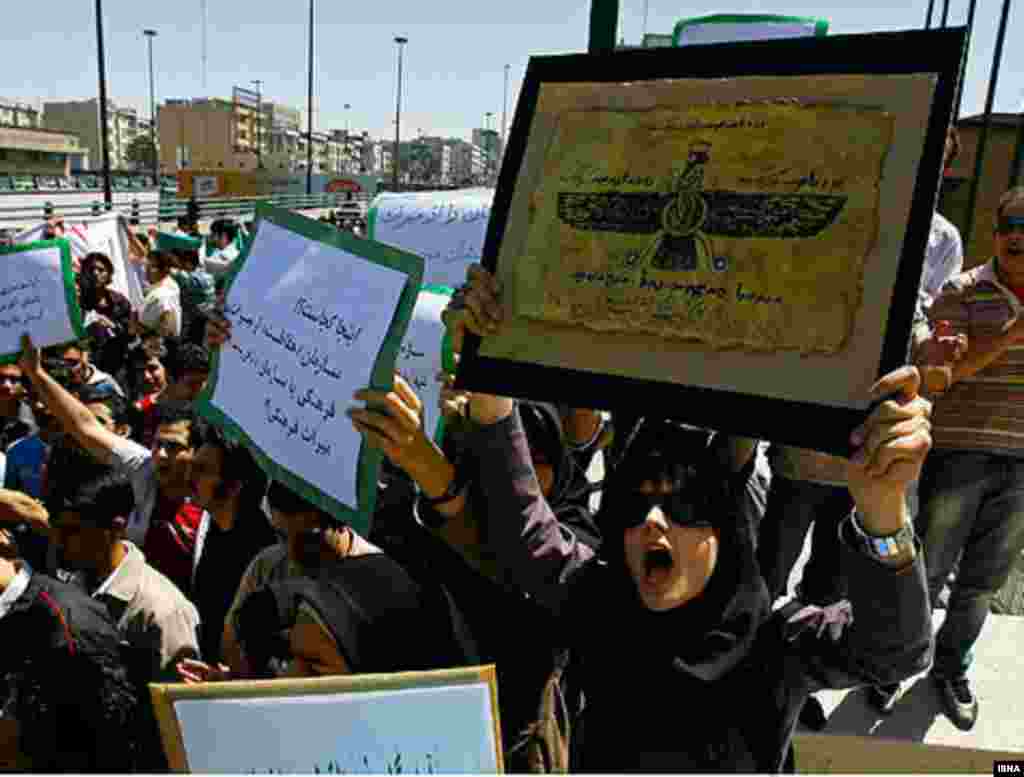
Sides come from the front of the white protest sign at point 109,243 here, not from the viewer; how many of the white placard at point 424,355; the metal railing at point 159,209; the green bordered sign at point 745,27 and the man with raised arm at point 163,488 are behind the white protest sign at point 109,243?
1

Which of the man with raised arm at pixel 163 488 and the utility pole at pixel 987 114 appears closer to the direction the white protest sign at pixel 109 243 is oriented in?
the man with raised arm

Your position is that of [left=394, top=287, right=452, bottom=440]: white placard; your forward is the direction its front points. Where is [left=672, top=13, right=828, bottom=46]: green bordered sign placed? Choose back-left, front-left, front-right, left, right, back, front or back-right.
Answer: back-left

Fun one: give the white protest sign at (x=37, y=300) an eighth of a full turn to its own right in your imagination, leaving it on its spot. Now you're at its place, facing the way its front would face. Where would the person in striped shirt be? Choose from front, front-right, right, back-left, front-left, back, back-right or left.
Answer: left

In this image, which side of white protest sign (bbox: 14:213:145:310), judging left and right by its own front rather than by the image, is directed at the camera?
front

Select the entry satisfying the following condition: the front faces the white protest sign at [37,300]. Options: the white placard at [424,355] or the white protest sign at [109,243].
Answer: the white protest sign at [109,243]

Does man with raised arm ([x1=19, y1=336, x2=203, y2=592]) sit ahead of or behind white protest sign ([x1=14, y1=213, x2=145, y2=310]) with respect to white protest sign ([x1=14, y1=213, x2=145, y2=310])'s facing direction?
ahead

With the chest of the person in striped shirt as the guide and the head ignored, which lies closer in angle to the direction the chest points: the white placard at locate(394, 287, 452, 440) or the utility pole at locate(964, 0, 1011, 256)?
the white placard

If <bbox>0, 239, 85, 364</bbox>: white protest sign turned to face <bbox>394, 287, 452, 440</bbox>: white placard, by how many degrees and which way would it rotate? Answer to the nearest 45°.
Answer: approximately 45° to its left

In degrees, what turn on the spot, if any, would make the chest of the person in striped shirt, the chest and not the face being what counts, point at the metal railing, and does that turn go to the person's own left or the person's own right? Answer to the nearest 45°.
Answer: approximately 135° to the person's own right

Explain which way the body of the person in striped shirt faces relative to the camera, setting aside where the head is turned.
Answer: toward the camera

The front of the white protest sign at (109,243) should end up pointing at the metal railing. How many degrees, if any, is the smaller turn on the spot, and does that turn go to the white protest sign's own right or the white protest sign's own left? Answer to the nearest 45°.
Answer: approximately 180°

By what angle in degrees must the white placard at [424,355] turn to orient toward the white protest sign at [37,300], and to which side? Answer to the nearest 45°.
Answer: approximately 135° to its right
